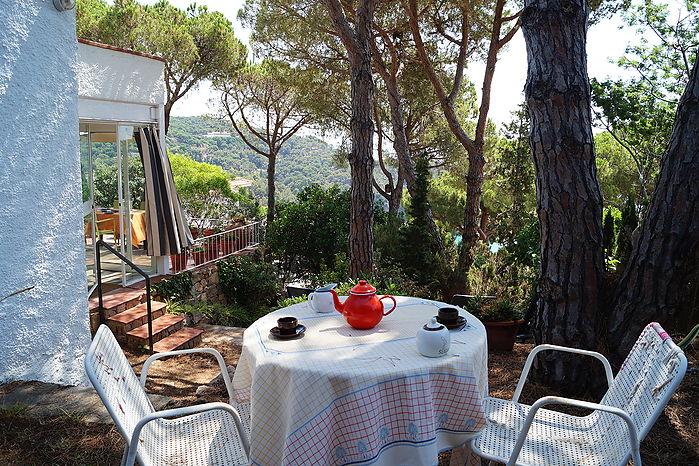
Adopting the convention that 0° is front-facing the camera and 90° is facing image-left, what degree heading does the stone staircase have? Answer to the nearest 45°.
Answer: approximately 315°

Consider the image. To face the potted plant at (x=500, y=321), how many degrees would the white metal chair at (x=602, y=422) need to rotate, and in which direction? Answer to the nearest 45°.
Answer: approximately 90° to its right

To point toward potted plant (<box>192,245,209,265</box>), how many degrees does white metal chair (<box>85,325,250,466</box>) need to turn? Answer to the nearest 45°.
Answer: approximately 90° to its left

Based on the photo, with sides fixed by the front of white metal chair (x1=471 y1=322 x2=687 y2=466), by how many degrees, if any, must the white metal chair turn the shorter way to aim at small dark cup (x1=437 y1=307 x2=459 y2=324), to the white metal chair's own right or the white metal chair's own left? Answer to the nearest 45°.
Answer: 0° — it already faces it

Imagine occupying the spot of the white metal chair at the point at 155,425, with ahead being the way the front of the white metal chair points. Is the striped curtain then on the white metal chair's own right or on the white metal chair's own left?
on the white metal chair's own left

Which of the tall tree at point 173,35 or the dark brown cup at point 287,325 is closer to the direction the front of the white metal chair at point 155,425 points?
the dark brown cup

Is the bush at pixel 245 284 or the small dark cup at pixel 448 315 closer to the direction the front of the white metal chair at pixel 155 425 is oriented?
the small dark cup

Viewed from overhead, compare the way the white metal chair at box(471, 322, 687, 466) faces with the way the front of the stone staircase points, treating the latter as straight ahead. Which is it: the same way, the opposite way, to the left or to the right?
the opposite way

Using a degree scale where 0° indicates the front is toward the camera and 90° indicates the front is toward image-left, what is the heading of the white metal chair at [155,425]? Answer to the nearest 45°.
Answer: approximately 270°

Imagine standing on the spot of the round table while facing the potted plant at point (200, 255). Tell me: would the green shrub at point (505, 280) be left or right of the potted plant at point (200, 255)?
right
